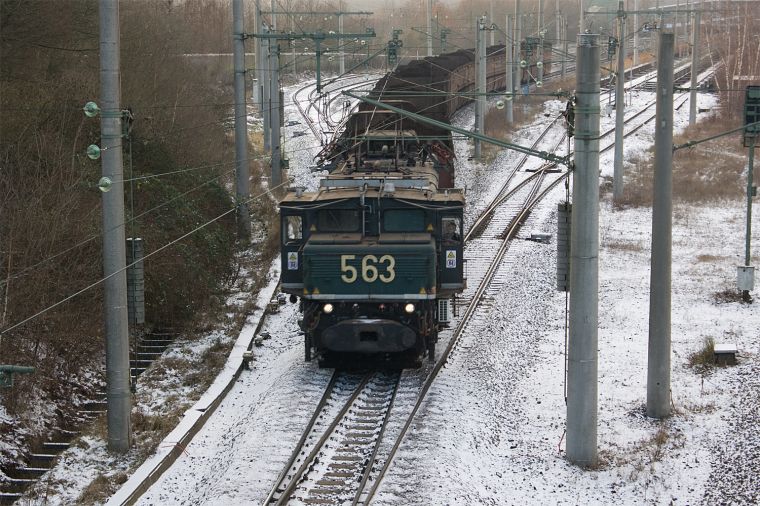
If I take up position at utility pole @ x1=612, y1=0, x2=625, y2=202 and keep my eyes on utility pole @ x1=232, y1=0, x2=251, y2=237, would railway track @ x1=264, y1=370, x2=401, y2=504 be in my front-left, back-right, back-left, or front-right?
front-left

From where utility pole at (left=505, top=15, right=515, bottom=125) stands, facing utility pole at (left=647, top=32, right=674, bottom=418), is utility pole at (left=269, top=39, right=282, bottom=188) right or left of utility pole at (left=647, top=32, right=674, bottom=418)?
right

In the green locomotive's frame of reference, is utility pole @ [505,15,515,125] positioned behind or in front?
behind

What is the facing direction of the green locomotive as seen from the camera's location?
facing the viewer

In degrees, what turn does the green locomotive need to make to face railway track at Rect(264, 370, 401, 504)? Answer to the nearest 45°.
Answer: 0° — it already faces it

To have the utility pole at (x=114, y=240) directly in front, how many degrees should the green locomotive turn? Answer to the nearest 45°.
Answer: approximately 45° to its right

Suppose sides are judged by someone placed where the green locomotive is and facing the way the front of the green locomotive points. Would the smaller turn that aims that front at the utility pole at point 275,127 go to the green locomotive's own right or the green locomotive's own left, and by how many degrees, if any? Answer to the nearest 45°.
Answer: approximately 180°

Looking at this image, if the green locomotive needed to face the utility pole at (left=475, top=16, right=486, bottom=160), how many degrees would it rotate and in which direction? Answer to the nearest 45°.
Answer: approximately 180°

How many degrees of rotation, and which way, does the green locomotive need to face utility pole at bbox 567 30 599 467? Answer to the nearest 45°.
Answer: approximately 45° to its left

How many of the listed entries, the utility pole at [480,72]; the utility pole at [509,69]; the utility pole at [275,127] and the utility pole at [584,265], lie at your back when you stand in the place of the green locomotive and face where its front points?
3

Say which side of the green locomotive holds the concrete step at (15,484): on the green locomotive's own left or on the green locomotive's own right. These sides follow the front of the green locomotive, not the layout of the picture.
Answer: on the green locomotive's own right

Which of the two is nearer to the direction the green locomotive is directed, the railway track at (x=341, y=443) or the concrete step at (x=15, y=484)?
the railway track

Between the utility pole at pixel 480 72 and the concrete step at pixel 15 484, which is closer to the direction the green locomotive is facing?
the concrete step

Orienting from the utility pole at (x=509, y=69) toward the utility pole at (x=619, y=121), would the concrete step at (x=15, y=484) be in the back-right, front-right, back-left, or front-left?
front-right

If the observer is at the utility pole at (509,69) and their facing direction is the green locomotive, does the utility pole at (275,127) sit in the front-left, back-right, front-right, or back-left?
front-right

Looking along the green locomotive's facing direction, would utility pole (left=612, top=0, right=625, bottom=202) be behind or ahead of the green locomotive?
behind
